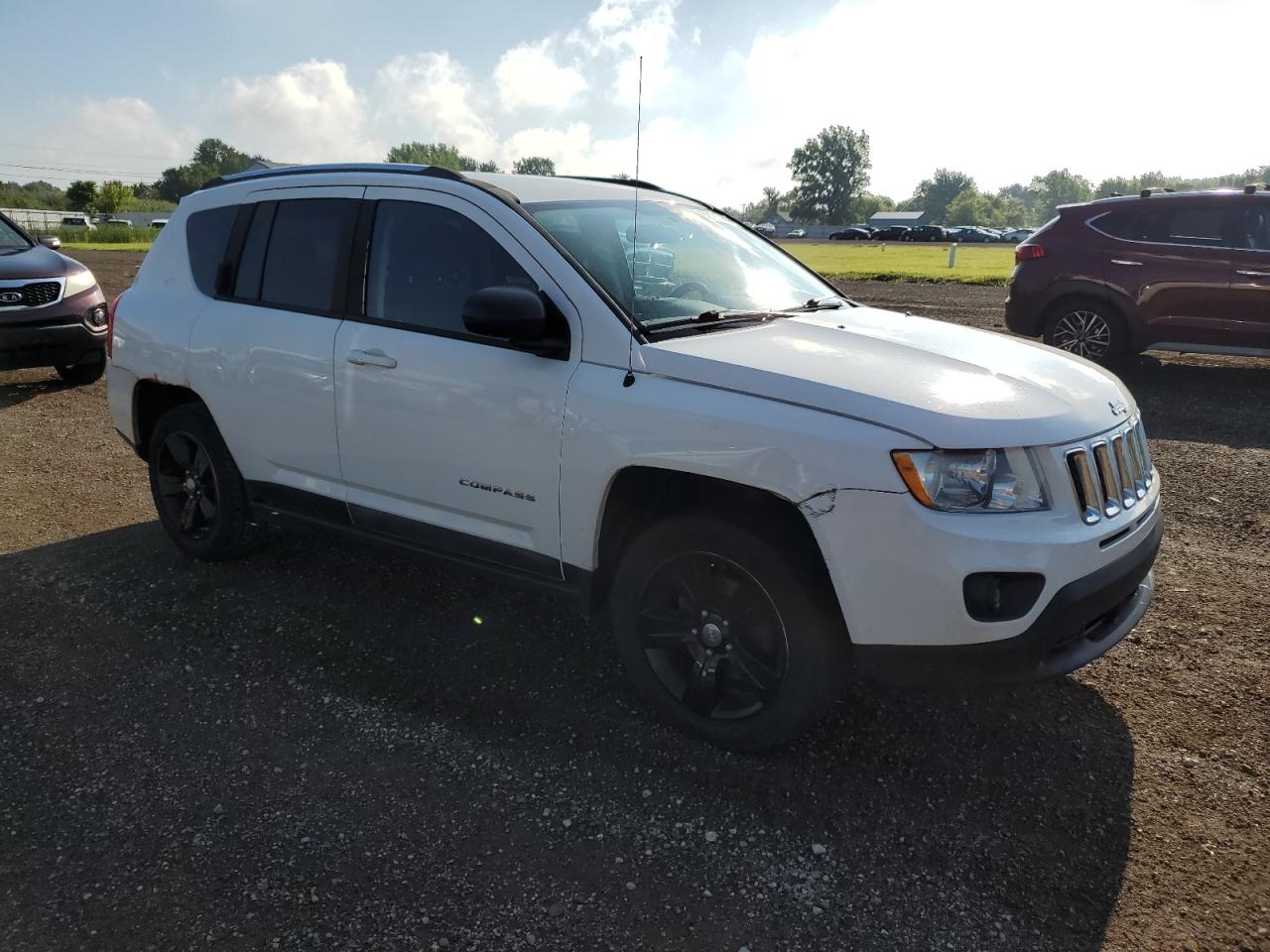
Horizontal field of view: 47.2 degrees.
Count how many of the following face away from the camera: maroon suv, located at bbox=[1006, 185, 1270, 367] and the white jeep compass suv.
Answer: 0

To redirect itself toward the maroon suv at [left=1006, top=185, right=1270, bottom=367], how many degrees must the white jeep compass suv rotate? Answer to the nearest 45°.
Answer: approximately 90° to its left

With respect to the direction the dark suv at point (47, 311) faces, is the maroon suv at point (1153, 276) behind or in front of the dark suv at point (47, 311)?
in front

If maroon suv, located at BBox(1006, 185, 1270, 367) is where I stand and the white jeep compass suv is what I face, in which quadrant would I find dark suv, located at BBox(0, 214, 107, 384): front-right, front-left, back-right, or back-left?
front-right

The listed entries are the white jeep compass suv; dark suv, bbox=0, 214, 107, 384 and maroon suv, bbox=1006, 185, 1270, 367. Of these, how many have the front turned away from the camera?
0

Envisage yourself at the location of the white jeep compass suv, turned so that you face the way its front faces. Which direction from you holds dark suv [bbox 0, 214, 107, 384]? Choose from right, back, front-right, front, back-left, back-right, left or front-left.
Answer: back

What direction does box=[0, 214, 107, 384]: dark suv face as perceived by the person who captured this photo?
facing the viewer and to the right of the viewer

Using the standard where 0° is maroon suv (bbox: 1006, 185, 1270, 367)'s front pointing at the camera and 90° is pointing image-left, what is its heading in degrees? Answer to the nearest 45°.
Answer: approximately 270°

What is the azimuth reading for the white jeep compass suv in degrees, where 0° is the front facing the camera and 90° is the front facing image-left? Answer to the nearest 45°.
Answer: approximately 315°

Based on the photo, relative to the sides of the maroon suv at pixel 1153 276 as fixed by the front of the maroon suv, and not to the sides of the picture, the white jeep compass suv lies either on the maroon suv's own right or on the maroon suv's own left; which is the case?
on the maroon suv's own right
